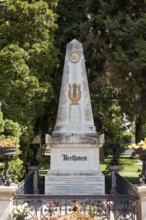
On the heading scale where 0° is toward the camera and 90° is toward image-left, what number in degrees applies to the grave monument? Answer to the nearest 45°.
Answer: approximately 0°

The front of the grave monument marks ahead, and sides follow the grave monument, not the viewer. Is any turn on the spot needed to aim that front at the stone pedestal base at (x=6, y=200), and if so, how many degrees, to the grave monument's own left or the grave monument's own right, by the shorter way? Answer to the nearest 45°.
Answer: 0° — it already faces it

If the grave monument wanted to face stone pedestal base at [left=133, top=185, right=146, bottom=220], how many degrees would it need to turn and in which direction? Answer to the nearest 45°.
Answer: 0° — it already faces it

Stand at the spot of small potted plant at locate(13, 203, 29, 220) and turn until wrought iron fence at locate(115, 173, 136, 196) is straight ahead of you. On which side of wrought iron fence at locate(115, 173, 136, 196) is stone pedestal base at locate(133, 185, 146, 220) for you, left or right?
right

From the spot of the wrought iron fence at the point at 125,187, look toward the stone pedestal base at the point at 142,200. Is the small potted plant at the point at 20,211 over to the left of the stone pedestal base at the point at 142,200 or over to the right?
right

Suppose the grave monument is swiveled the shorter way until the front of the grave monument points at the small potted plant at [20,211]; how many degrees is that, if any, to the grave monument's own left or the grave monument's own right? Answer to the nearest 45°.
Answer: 0° — it already faces it

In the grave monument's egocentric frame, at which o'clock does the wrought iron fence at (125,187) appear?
The wrought iron fence is roughly at 11 o'clock from the grave monument.
